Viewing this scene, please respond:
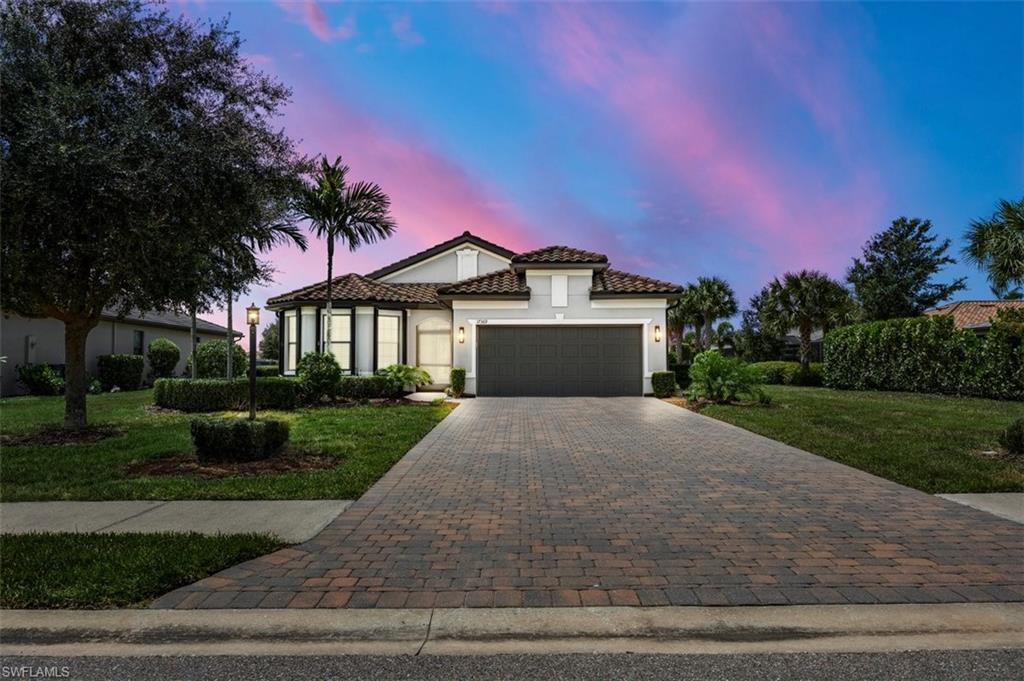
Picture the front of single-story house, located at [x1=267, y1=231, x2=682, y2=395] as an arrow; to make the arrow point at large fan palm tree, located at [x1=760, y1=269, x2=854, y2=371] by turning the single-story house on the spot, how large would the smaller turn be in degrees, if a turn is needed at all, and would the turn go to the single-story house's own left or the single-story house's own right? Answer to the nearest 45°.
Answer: approximately 135° to the single-story house's own left

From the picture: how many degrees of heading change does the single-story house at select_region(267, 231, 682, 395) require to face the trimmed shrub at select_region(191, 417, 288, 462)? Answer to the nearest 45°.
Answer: approximately 45° to its right

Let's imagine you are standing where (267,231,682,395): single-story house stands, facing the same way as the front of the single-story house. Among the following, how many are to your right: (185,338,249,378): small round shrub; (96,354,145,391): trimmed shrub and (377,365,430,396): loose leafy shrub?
3

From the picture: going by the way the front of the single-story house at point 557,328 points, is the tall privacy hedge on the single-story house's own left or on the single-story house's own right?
on the single-story house's own left

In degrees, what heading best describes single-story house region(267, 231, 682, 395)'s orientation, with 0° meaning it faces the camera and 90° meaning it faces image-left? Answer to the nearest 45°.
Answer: approximately 0°

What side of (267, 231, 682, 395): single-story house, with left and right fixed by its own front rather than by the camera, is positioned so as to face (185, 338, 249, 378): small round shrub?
right

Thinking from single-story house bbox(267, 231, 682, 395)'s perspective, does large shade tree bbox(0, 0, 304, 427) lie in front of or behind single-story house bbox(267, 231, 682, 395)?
in front

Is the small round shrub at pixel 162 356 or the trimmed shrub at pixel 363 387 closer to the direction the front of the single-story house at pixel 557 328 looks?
the trimmed shrub

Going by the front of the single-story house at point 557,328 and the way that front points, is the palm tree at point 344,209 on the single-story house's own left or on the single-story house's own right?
on the single-story house's own right

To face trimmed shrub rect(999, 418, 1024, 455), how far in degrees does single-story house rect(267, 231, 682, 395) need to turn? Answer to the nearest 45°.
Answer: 0° — it already faces it

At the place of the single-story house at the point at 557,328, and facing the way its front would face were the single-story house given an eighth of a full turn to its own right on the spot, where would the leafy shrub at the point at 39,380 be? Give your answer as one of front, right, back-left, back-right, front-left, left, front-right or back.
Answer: front-right

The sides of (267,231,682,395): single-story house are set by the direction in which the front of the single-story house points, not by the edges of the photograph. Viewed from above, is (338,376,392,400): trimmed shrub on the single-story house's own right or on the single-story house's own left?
on the single-story house's own right
